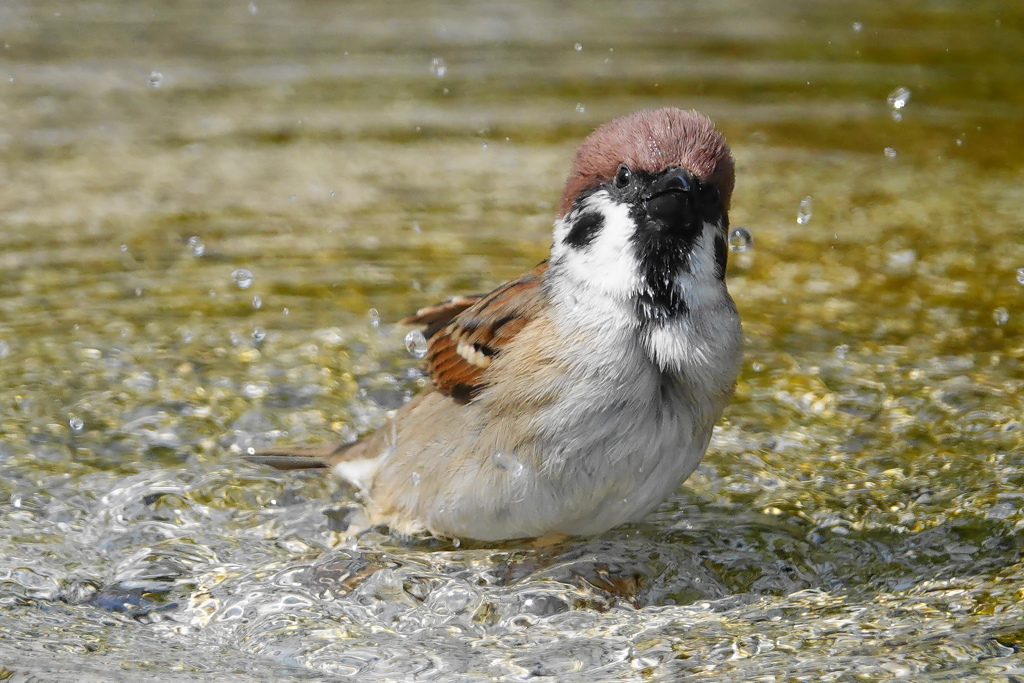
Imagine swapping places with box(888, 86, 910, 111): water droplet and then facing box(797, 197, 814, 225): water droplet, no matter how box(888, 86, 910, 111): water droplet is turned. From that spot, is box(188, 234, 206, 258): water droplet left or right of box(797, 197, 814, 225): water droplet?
right

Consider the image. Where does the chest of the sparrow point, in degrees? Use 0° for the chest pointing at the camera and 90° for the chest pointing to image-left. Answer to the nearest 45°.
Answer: approximately 315°

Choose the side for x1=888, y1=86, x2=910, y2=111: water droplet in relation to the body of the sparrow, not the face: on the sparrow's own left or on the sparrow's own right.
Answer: on the sparrow's own left

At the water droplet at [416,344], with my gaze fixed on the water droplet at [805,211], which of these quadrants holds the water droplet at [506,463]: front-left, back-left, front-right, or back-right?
front-right

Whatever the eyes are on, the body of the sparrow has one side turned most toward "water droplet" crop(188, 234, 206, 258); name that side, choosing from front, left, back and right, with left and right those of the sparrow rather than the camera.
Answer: back

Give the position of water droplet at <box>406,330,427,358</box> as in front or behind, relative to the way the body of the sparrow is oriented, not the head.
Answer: behind

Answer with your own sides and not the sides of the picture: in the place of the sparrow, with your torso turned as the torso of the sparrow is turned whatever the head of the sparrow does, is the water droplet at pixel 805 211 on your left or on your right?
on your left

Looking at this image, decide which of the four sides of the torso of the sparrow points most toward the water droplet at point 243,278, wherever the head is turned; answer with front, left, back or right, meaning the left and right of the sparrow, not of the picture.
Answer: back
